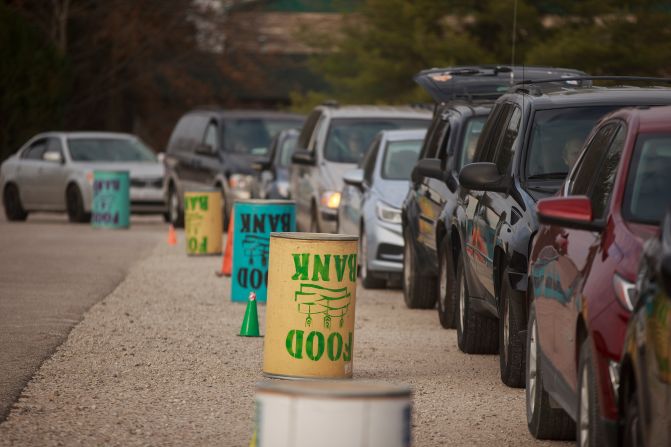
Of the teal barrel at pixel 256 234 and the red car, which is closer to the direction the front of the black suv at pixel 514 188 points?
the red car

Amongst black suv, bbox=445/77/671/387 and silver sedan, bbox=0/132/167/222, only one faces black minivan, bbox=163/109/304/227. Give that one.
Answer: the silver sedan

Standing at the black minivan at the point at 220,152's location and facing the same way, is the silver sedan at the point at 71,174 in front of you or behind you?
behind

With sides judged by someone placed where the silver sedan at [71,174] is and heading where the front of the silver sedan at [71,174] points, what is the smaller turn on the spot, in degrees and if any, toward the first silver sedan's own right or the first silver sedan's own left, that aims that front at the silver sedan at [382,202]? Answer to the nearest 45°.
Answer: approximately 45° to the first silver sedan's own right

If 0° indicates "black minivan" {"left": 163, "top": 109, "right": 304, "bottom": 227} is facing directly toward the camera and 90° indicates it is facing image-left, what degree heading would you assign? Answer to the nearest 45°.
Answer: approximately 315°

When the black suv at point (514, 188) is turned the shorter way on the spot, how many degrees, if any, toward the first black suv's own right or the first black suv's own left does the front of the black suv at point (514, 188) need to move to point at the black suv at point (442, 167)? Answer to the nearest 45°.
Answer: approximately 135° to the first black suv's own left
